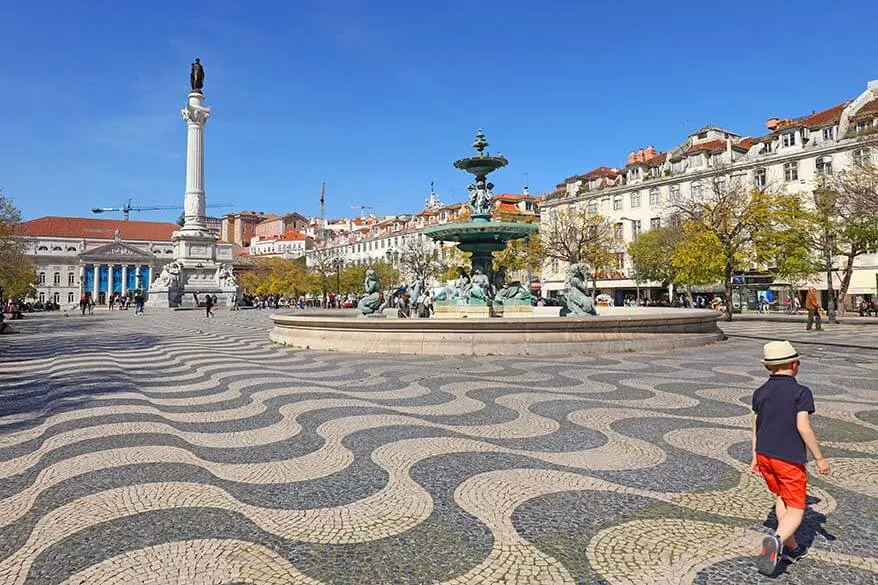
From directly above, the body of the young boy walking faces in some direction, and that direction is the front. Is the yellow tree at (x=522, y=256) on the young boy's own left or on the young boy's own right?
on the young boy's own left

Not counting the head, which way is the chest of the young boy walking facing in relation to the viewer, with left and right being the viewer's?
facing away from the viewer and to the right of the viewer

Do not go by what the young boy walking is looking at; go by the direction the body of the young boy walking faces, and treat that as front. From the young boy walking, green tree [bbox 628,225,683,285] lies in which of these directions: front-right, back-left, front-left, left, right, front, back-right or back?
front-left

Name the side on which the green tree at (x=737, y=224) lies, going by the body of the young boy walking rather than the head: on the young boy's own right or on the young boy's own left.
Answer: on the young boy's own left

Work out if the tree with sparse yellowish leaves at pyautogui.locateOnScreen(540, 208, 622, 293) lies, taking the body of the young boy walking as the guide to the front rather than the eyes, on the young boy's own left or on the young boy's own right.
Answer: on the young boy's own left
